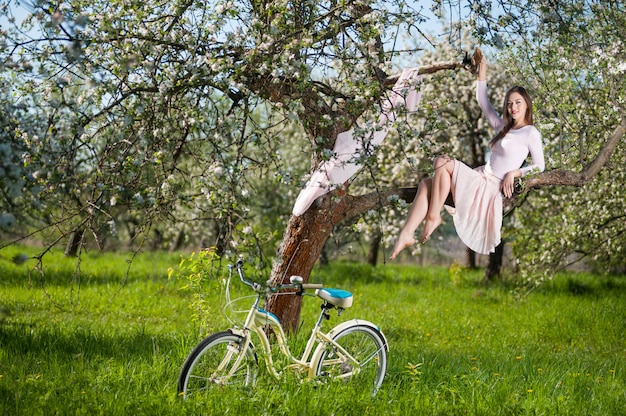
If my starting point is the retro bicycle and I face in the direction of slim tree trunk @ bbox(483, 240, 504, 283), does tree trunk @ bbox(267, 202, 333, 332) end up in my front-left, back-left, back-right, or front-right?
front-left

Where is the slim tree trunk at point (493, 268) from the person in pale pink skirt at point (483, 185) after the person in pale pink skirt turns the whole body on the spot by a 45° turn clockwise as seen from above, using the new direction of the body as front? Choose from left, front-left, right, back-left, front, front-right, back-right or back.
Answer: right

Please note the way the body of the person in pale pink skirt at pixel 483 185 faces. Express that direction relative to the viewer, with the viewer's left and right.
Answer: facing the viewer and to the left of the viewer

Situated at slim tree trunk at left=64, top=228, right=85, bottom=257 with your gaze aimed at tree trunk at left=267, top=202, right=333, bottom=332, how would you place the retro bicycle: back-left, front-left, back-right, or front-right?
front-right

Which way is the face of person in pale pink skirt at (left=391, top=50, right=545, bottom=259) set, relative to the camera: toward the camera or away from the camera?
toward the camera

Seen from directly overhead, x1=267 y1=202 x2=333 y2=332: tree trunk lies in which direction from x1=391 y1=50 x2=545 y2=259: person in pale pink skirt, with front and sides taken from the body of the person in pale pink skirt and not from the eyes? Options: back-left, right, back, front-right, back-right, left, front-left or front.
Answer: front-right

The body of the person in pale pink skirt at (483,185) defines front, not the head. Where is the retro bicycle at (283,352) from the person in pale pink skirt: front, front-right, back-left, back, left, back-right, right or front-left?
front
